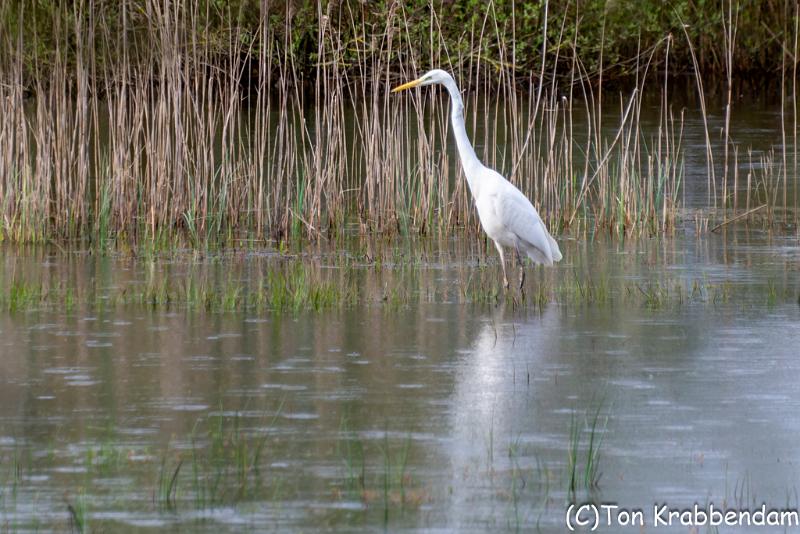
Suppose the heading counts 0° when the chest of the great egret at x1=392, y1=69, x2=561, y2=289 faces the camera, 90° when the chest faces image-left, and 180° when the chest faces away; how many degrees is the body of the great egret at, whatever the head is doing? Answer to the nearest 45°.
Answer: approximately 90°

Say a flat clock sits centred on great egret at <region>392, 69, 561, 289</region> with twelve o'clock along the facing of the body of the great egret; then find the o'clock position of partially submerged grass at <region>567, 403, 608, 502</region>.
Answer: The partially submerged grass is roughly at 9 o'clock from the great egret.
